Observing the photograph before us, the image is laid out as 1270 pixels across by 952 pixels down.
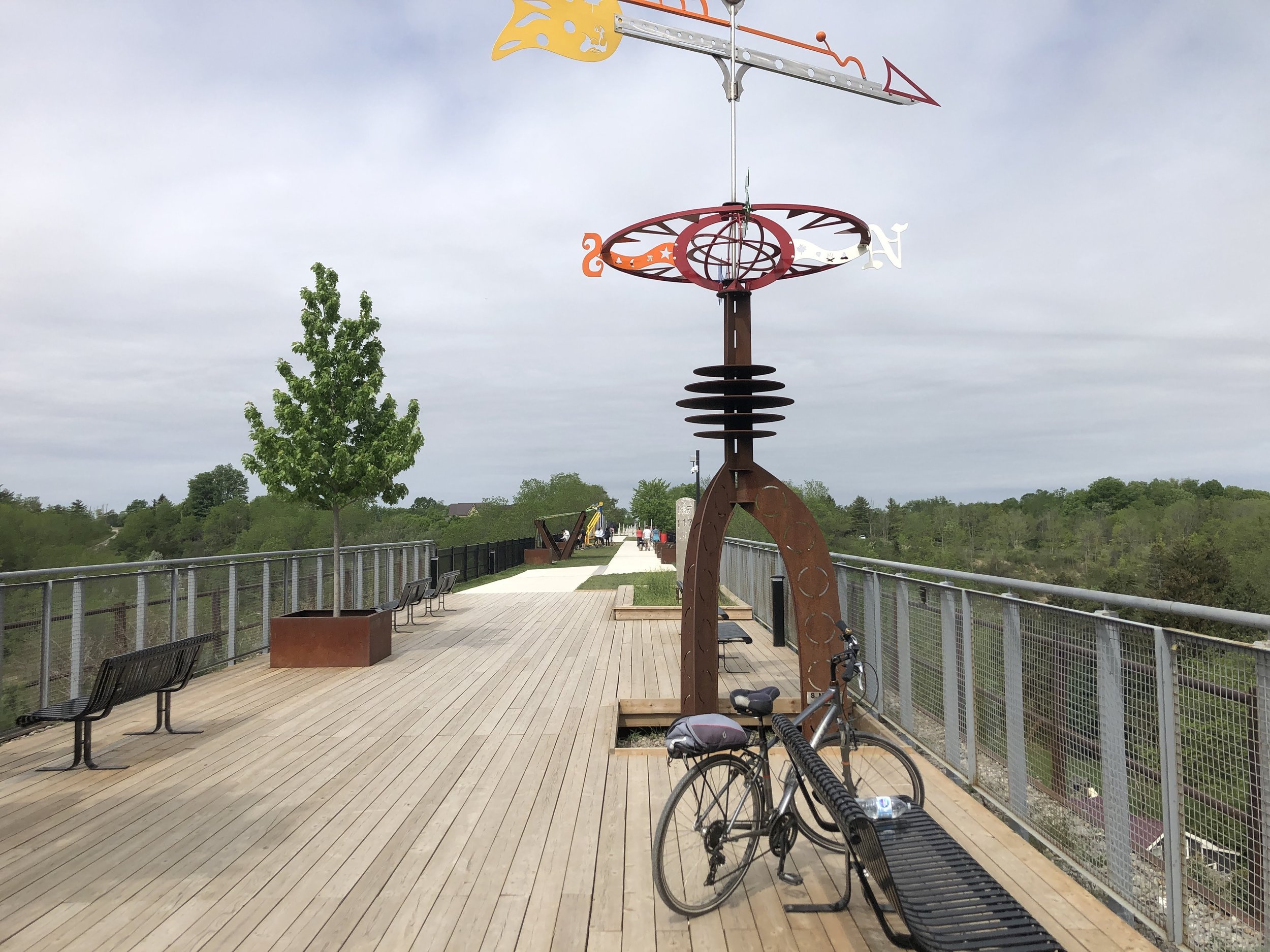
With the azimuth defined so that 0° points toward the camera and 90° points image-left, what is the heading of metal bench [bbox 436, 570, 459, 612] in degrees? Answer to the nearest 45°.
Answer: approximately 90°

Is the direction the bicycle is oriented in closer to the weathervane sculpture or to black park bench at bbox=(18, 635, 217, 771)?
the weathervane sculpture

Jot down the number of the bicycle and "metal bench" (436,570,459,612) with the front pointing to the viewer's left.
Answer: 1

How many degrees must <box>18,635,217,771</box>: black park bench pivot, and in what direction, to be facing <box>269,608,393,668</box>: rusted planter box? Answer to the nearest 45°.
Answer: approximately 90° to its right

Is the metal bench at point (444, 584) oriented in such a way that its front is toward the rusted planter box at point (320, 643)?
no

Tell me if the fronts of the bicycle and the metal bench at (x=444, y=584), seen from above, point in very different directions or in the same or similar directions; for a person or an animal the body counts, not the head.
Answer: very different directions

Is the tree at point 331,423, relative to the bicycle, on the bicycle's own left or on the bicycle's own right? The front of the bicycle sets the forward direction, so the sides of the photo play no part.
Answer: on the bicycle's own left

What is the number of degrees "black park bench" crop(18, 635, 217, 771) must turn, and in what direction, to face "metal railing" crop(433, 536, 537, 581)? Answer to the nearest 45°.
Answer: approximately 90° to its right

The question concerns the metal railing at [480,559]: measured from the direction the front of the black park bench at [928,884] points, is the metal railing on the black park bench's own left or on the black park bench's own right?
on the black park bench's own left

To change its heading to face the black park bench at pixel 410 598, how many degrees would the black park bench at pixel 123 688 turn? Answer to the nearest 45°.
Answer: approximately 90° to its right

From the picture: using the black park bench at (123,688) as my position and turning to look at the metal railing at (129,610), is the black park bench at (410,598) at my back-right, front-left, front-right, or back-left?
front-right

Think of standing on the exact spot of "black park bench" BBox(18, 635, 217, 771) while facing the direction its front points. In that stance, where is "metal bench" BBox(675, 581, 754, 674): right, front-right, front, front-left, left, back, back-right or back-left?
back-right

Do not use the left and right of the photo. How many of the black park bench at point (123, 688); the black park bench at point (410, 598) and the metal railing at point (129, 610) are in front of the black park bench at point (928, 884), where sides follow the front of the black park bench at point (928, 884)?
0

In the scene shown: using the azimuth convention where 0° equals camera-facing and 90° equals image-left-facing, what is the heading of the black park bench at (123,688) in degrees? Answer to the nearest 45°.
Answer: approximately 135°

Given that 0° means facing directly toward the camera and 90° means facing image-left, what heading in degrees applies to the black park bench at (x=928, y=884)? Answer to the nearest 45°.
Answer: approximately 270°
